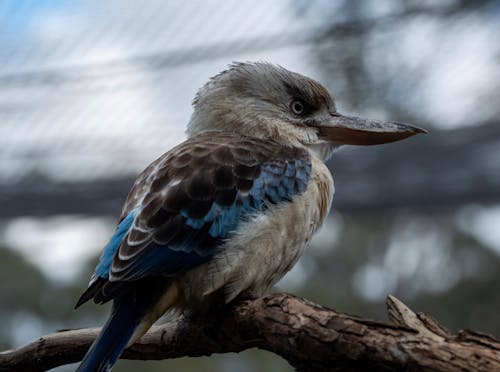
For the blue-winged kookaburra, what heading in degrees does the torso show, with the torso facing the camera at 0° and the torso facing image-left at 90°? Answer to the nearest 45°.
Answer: approximately 270°
